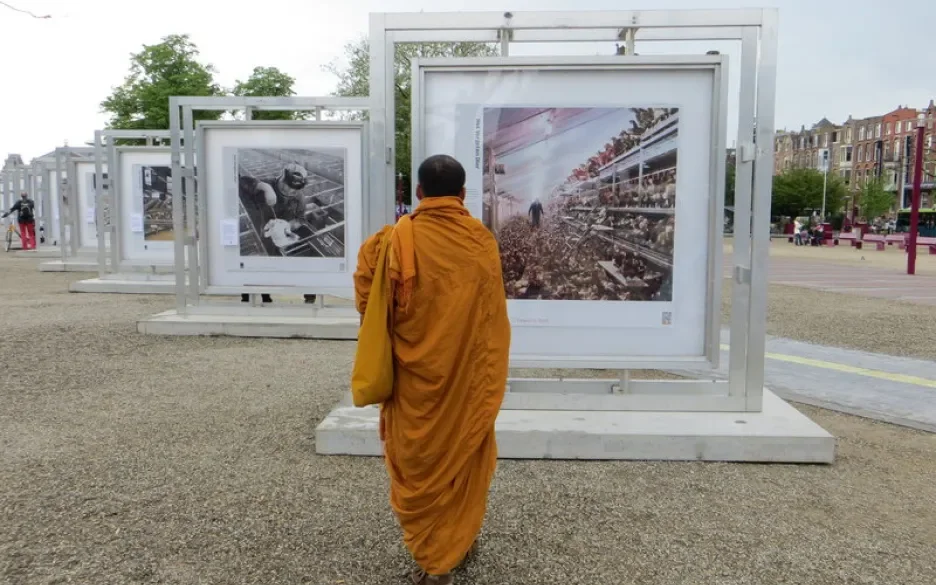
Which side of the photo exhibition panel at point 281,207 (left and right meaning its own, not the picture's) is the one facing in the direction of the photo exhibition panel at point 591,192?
front

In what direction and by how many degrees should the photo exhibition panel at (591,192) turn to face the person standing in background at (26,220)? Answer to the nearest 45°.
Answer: approximately 135° to its right

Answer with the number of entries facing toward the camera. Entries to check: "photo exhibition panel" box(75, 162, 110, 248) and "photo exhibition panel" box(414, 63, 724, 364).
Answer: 2

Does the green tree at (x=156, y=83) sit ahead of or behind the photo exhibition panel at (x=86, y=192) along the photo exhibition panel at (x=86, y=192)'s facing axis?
behind

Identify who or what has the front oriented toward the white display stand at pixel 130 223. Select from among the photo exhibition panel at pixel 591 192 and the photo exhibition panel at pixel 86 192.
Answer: the photo exhibition panel at pixel 86 192

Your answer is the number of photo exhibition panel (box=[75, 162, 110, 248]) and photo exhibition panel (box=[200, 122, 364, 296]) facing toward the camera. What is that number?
2

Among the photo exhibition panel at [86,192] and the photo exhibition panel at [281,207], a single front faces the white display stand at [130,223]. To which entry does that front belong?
the photo exhibition panel at [86,192]

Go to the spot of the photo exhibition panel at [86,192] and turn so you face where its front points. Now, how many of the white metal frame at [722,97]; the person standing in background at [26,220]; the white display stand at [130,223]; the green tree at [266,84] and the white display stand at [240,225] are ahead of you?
3

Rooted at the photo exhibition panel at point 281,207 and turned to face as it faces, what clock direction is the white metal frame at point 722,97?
The white metal frame is roughly at 11 o'clock from the photo exhibition panel.

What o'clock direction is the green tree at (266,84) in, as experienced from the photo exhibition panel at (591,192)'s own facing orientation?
The green tree is roughly at 5 o'clock from the photo exhibition panel.

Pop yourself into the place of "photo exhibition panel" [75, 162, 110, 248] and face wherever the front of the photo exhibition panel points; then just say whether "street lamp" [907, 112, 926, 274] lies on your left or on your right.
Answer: on your left

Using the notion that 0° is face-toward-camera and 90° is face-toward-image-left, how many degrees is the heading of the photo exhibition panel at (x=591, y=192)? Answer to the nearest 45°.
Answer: approximately 0°

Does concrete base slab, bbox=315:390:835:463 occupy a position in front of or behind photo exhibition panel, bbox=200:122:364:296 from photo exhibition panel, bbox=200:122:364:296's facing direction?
in front

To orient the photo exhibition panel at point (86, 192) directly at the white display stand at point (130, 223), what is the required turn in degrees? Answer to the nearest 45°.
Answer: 0° — it already faces it

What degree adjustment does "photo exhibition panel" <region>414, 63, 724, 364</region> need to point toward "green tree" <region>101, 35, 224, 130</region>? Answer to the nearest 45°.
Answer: approximately 135° to its right
